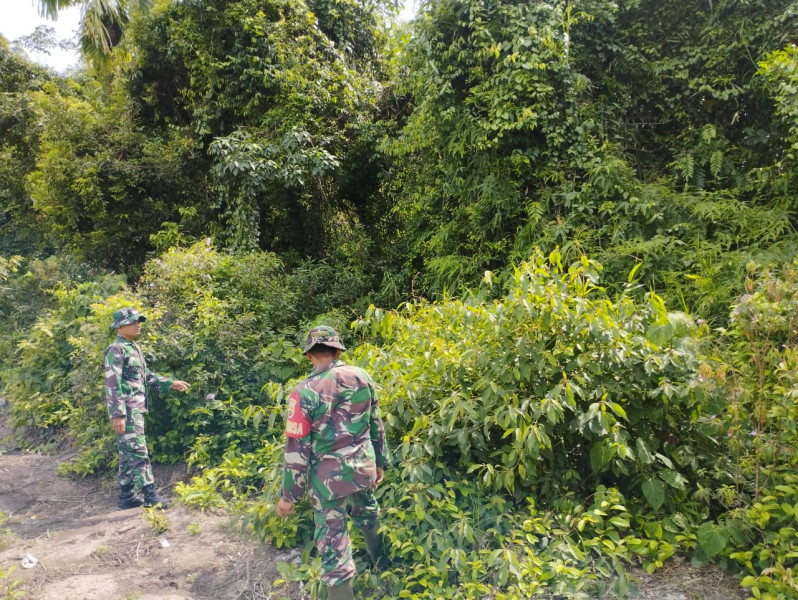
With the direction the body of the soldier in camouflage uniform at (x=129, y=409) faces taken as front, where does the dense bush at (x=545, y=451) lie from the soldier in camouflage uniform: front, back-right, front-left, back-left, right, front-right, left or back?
front-right

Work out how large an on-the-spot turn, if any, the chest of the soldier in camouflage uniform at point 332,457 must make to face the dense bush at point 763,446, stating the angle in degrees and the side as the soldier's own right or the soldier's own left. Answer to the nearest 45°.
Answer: approximately 135° to the soldier's own right

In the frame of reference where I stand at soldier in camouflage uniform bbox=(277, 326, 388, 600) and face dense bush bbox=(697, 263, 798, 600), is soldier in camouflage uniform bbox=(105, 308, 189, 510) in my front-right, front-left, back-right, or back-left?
back-left

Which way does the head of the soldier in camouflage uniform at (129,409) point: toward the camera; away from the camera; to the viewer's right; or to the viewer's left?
to the viewer's right

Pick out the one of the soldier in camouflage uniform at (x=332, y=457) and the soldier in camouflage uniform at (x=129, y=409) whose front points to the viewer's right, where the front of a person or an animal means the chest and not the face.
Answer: the soldier in camouflage uniform at (x=129, y=409)

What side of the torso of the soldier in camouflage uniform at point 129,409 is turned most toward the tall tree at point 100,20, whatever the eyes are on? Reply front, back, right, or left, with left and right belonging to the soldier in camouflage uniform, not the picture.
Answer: left

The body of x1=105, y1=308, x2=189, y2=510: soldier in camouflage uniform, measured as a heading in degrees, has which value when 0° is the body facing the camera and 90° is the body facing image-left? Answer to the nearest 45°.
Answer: approximately 270°

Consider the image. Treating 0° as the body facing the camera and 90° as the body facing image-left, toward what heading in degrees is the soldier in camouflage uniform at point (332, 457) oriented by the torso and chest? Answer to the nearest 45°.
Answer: approximately 135°

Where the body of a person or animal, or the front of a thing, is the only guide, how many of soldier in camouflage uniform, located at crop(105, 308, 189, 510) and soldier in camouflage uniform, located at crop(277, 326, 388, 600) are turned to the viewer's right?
1

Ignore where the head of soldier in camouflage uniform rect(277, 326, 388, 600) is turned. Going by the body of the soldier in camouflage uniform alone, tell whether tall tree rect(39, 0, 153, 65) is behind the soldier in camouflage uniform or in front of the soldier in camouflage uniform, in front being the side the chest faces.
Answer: in front

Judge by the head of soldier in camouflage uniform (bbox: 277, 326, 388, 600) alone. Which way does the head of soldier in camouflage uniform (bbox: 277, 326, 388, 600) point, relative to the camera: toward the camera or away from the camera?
away from the camera
